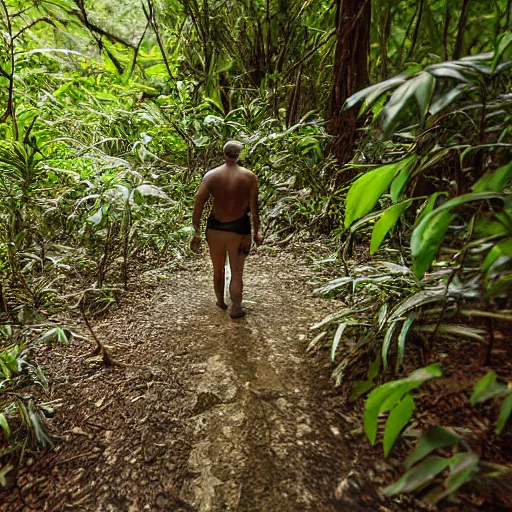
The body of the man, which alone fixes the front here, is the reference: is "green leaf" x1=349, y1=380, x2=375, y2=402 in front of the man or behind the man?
behind

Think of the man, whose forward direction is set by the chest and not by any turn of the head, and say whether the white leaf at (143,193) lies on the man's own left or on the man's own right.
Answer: on the man's own left

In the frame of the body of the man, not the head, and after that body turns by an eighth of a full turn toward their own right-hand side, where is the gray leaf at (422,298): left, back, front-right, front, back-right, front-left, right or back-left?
right

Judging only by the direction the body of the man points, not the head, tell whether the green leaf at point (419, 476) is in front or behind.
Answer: behind

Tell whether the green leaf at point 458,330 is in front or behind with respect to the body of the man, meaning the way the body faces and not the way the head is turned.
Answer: behind

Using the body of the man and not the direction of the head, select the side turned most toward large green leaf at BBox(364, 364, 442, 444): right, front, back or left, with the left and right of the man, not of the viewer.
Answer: back

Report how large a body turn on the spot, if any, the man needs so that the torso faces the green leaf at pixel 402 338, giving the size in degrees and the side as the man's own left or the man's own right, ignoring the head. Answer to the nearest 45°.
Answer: approximately 135° to the man's own right

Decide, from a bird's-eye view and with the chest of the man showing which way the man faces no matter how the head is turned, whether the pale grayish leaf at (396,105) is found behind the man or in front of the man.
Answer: behind

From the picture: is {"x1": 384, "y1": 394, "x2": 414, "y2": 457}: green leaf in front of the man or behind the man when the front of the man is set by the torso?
behind

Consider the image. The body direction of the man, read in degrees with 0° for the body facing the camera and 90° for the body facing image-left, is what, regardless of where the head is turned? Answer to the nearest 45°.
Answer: approximately 180°

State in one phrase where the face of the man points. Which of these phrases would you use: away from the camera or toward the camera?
away from the camera
